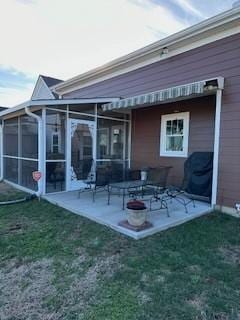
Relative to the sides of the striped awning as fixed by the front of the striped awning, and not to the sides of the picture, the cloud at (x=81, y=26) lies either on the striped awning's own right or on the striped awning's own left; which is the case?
on the striped awning's own right

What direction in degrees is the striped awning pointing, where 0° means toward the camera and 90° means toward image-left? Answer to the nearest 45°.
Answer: approximately 45°

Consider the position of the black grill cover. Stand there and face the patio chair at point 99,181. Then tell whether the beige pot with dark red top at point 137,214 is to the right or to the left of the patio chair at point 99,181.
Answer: left
